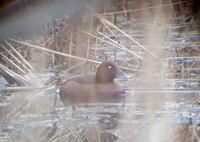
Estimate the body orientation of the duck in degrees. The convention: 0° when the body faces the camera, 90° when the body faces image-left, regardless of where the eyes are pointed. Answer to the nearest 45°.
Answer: approximately 270°
